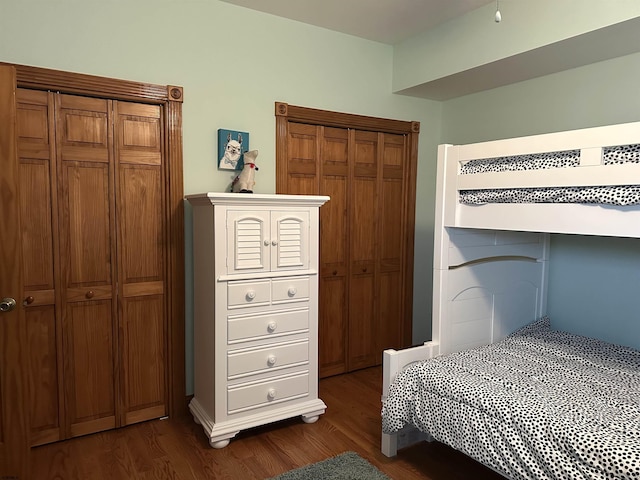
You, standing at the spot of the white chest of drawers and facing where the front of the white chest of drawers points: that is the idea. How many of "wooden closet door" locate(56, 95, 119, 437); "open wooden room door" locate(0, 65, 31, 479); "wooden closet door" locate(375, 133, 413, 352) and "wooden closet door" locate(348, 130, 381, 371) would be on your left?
2

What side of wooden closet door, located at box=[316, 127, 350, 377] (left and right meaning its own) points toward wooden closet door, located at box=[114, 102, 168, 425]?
right

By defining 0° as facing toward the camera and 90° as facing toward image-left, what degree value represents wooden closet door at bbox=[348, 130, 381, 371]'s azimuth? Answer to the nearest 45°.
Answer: approximately 315°

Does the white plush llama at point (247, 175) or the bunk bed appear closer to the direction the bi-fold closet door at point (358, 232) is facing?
the bunk bed

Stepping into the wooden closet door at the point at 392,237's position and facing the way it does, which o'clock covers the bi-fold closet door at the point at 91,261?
The bi-fold closet door is roughly at 3 o'clock from the wooden closet door.

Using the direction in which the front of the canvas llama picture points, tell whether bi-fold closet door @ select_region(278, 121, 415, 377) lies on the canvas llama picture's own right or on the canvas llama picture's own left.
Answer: on the canvas llama picture's own left

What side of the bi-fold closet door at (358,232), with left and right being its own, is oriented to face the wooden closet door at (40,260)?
right
